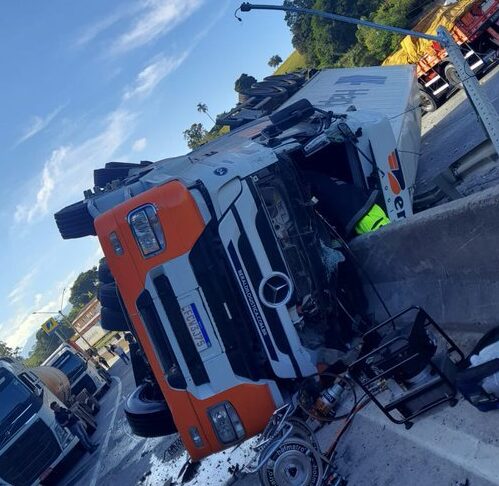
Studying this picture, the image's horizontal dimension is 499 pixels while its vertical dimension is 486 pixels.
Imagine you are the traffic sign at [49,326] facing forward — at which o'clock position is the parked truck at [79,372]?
The parked truck is roughly at 12 o'clock from the traffic sign.

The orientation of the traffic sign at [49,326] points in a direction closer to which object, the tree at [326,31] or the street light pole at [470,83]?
the street light pole

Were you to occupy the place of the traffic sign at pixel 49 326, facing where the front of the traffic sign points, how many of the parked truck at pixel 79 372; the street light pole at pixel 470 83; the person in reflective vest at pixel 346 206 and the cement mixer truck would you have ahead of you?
4

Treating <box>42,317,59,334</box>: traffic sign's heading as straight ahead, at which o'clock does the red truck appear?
The red truck is roughly at 11 o'clock from the traffic sign.

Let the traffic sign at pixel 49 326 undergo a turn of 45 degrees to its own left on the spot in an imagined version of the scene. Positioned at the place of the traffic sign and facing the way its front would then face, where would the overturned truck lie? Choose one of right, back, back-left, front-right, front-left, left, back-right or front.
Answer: front-right

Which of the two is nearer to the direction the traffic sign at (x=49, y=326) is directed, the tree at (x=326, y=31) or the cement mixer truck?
the cement mixer truck

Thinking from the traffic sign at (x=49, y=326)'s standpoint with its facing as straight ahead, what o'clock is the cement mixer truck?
The cement mixer truck is roughly at 12 o'clock from the traffic sign.

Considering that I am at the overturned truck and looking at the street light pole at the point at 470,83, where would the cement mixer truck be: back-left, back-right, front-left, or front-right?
back-left

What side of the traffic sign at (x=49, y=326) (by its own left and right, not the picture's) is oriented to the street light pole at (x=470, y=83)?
front

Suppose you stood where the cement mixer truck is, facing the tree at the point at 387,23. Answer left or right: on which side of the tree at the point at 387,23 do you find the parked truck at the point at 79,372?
left

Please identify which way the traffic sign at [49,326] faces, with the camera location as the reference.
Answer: facing the viewer

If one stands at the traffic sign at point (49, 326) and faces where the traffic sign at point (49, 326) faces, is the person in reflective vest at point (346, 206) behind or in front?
in front

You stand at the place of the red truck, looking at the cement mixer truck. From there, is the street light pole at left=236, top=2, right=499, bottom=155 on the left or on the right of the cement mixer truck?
left

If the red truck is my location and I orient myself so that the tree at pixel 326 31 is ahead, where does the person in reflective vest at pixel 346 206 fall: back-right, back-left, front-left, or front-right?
back-left

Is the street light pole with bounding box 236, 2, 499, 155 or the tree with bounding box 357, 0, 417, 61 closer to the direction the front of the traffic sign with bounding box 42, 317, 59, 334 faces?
the street light pole

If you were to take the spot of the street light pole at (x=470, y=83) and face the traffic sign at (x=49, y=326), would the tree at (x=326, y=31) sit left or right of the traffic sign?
right
